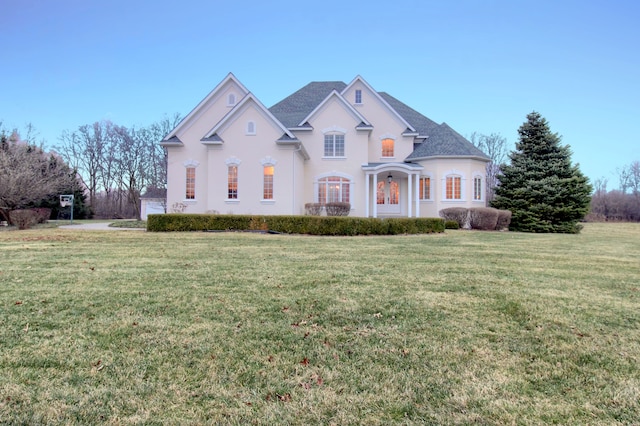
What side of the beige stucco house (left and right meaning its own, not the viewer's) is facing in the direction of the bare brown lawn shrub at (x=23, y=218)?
right

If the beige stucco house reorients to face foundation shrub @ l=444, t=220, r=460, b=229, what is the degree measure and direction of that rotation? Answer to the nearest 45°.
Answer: approximately 90° to its left

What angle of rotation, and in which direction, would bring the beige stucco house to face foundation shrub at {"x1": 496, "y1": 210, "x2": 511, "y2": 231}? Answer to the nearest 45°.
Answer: approximately 90° to its left

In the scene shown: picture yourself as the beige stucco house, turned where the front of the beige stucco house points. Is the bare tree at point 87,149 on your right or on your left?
on your right

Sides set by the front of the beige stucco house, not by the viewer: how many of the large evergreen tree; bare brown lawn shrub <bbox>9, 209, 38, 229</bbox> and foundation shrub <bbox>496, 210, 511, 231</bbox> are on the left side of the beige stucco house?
2

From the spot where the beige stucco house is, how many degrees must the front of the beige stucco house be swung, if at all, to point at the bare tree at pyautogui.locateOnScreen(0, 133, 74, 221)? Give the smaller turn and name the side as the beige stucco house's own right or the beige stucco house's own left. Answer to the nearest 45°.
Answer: approximately 90° to the beige stucco house's own right

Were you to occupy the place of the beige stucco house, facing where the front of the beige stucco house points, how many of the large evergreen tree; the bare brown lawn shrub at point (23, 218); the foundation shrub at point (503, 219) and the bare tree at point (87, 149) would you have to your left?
2

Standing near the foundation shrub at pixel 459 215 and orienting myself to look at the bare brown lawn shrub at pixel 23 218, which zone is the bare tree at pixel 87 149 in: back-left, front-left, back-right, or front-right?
front-right

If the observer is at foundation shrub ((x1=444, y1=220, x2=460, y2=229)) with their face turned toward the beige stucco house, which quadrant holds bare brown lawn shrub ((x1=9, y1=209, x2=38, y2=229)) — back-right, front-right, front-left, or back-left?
front-left

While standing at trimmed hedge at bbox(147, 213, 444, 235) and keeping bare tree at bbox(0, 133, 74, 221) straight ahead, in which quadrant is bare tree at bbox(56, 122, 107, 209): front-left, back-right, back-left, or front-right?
front-right

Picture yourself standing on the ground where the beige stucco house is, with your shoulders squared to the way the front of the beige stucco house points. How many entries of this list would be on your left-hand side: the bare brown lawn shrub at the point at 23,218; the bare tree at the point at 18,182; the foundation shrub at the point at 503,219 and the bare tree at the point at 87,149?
1

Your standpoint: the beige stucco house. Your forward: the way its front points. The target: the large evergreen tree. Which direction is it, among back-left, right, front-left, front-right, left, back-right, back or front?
left

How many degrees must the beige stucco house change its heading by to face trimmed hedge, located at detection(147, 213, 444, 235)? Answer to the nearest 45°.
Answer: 0° — it already faces it

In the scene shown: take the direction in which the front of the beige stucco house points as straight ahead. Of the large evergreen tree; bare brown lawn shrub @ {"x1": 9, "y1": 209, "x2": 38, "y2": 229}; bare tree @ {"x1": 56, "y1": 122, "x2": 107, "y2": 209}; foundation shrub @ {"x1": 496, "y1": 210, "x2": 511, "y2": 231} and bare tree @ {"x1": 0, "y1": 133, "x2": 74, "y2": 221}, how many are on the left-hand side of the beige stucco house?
2

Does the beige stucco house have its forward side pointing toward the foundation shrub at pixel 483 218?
no

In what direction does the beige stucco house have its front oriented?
toward the camera
